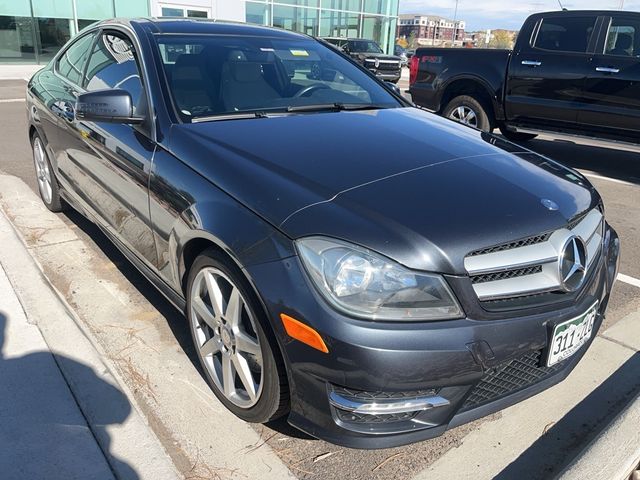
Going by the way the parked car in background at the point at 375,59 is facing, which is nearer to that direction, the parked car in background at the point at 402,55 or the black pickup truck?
the black pickup truck

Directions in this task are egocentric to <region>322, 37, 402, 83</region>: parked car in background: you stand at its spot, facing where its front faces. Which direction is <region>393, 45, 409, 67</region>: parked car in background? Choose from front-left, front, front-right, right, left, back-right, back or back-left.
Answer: back-left

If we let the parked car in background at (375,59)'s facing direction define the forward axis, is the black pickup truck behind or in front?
in front

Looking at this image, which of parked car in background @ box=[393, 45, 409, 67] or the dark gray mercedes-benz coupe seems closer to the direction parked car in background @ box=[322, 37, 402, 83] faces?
the dark gray mercedes-benz coupe

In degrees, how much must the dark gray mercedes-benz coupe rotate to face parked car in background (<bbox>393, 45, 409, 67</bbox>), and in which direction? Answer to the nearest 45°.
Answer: approximately 135° to its left

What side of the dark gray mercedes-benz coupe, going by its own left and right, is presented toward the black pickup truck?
left

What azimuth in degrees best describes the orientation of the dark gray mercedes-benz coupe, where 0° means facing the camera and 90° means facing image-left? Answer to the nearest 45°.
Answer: approximately 315°

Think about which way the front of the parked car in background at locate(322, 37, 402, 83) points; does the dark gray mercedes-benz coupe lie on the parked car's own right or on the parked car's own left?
on the parked car's own right

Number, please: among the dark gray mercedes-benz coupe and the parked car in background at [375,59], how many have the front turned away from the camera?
0
